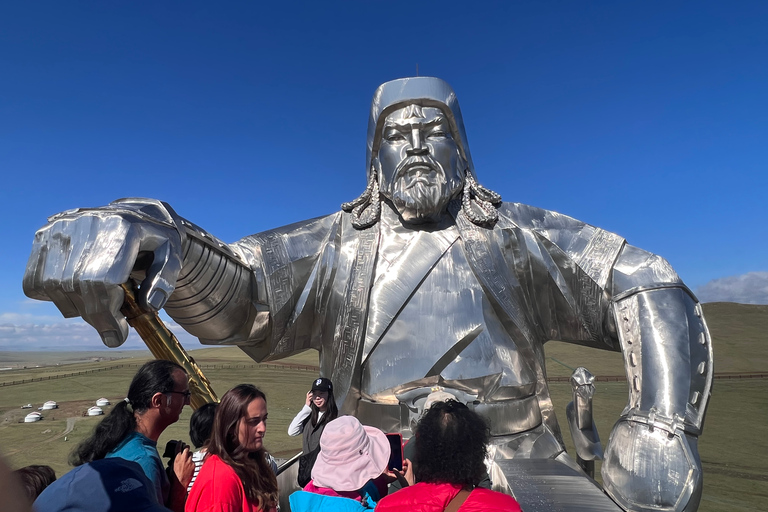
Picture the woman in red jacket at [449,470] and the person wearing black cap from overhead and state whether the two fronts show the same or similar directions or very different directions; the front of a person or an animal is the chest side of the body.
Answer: very different directions

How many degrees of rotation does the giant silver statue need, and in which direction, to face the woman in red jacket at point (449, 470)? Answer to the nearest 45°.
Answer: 0° — it already faces them

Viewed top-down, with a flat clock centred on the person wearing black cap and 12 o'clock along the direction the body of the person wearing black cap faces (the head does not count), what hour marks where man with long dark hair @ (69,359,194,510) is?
The man with long dark hair is roughly at 1 o'clock from the person wearing black cap.

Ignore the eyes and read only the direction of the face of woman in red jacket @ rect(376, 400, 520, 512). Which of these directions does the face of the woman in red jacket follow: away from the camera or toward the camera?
away from the camera

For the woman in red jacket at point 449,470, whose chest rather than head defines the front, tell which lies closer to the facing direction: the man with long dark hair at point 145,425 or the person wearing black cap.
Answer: the person wearing black cap

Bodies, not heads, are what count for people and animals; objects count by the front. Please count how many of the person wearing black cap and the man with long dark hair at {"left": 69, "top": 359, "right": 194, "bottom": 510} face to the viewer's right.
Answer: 1

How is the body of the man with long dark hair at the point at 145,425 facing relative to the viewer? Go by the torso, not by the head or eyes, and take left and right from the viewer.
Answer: facing to the right of the viewer

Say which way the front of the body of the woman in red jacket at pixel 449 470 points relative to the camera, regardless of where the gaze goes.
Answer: away from the camera

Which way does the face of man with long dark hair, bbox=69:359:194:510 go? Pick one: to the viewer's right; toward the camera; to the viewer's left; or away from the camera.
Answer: to the viewer's right
